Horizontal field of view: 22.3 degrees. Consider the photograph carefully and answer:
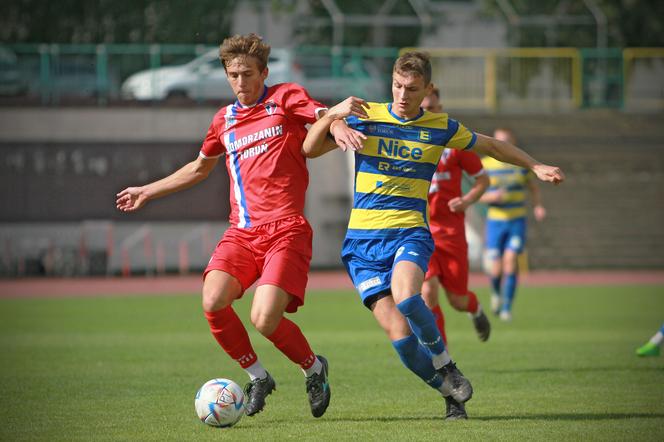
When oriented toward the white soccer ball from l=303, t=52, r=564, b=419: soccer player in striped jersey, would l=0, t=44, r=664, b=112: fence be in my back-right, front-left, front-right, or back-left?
back-right

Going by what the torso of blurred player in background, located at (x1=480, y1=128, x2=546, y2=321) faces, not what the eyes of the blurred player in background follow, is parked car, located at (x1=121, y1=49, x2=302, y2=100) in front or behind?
behind

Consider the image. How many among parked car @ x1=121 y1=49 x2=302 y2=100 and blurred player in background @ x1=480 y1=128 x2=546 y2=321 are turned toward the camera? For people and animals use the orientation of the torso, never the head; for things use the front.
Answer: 1

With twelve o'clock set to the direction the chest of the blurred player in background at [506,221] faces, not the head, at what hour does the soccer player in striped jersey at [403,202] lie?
The soccer player in striped jersey is roughly at 12 o'clock from the blurred player in background.

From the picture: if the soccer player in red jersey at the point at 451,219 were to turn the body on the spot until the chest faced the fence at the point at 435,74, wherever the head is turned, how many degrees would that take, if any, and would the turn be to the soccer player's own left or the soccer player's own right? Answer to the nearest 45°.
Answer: approximately 135° to the soccer player's own right

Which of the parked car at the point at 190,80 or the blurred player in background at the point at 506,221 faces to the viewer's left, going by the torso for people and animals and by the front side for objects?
the parked car

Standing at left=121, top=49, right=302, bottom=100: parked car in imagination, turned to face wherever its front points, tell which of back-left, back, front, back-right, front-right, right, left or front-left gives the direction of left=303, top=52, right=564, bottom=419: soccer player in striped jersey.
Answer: left

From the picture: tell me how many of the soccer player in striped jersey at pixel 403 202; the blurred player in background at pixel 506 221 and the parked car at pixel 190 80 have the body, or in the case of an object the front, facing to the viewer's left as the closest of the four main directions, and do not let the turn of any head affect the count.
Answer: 1

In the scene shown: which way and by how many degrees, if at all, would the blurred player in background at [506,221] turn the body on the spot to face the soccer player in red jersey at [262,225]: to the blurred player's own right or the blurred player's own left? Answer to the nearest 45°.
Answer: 0° — they already face them

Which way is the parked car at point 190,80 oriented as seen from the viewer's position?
to the viewer's left

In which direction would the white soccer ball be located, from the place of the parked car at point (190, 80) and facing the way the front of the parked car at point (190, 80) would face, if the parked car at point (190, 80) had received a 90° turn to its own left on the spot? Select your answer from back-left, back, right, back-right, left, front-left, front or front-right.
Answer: front

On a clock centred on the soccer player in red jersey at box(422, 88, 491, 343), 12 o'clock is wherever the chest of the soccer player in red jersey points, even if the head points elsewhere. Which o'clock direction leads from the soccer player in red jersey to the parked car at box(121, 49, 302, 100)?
The parked car is roughly at 4 o'clock from the soccer player in red jersey.
